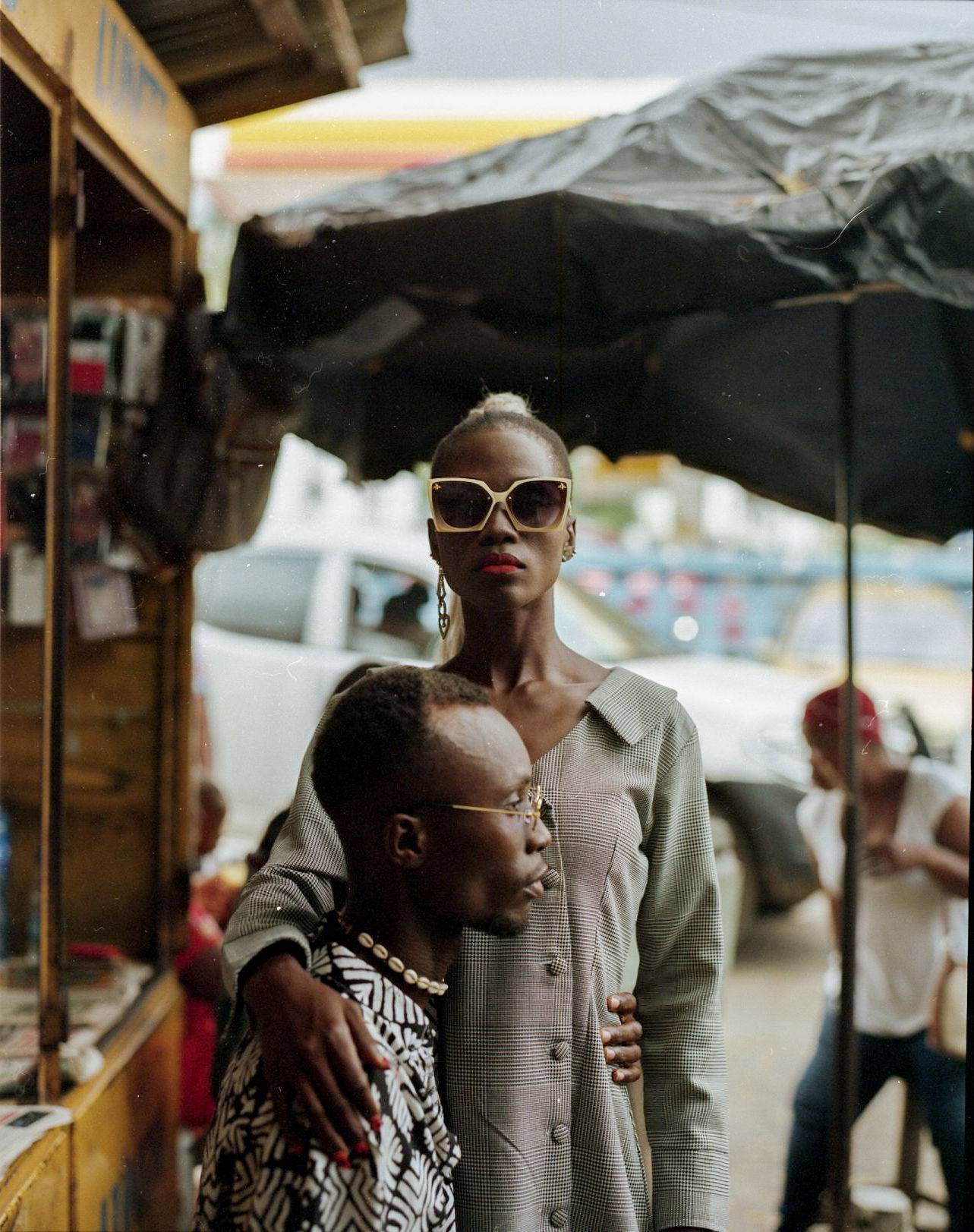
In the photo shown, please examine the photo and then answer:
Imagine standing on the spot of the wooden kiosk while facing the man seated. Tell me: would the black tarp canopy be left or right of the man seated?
left

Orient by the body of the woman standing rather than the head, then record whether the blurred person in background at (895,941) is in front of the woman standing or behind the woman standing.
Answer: behind

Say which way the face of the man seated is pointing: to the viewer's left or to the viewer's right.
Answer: to the viewer's right

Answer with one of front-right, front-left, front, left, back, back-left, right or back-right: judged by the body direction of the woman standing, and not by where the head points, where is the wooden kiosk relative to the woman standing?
back-right

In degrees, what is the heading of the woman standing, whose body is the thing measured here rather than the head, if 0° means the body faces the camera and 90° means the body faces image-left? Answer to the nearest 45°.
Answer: approximately 0°

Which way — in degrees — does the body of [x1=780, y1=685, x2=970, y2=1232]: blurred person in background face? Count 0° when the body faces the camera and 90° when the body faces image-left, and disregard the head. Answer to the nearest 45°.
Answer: approximately 45°

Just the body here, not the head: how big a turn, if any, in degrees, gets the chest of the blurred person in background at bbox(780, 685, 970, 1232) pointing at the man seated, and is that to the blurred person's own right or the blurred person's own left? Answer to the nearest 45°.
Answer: approximately 45° to the blurred person's own left

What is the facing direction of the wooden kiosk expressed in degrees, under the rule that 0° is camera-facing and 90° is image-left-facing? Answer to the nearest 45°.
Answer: approximately 315°

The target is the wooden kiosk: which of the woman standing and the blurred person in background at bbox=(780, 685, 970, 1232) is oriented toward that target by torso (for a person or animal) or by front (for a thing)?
the blurred person in background

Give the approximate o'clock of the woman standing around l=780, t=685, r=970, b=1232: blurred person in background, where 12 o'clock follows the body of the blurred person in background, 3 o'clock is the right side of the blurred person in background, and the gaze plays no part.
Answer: The woman standing is roughly at 11 o'clock from the blurred person in background.

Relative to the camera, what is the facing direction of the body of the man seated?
to the viewer's right

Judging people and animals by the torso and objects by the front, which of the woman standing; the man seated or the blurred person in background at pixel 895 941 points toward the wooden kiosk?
the blurred person in background
